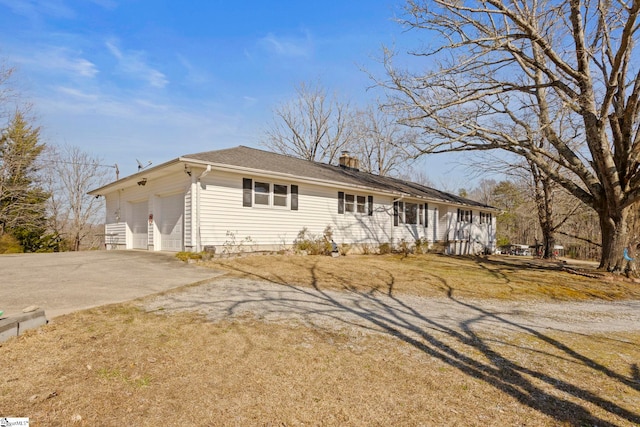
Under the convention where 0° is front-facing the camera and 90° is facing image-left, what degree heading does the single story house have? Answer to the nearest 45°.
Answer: approximately 315°

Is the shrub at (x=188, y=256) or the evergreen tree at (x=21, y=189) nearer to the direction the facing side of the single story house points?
the shrub

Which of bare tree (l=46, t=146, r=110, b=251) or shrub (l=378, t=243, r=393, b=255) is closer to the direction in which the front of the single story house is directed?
the shrub

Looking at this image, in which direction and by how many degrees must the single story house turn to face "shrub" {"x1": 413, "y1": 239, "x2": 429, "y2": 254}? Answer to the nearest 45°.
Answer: approximately 90° to its left

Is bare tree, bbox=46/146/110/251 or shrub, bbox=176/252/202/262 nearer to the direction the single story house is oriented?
the shrub

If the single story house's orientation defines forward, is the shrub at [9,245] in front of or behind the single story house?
behind

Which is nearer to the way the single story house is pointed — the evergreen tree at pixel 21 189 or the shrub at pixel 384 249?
the shrub

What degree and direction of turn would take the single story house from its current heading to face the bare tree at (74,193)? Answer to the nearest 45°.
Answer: approximately 180°
